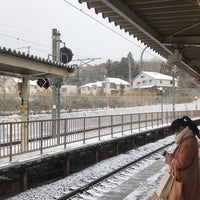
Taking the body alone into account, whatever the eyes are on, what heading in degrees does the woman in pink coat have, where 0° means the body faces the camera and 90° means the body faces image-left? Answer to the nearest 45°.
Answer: approximately 90°

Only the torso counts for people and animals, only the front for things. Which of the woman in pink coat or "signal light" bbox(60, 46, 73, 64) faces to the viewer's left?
the woman in pink coat

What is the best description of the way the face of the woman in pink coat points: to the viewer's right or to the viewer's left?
to the viewer's left

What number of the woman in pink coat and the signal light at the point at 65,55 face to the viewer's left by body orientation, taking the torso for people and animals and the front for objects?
1
